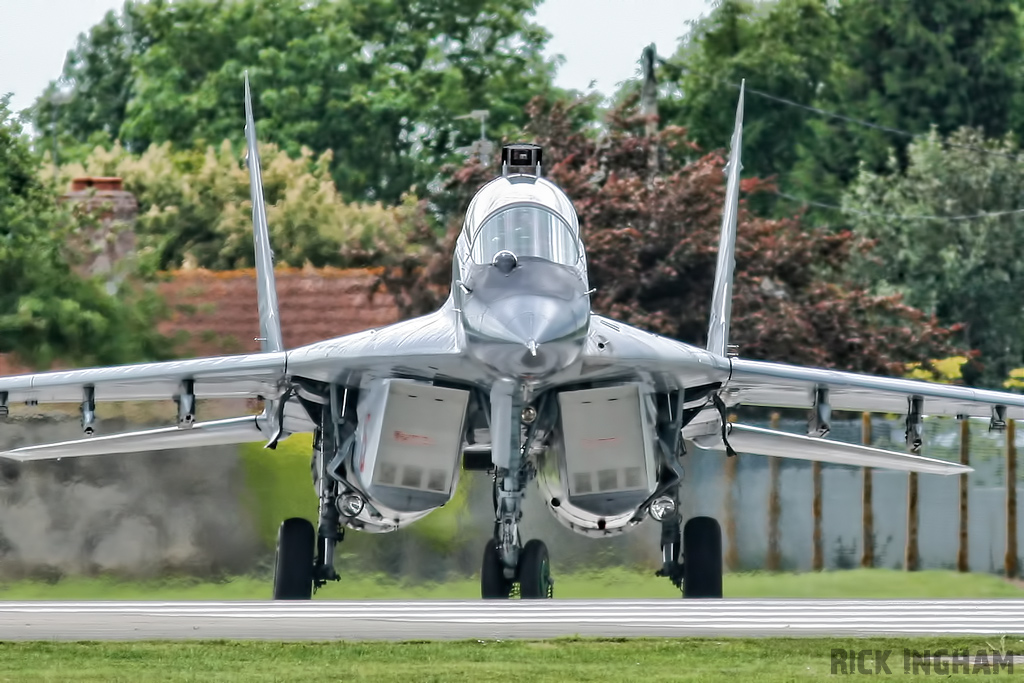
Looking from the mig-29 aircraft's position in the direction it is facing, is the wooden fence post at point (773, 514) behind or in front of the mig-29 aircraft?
behind

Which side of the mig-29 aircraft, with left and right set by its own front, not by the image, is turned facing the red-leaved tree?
back

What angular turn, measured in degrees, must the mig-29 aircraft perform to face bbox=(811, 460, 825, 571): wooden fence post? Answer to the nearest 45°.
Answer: approximately 135° to its left

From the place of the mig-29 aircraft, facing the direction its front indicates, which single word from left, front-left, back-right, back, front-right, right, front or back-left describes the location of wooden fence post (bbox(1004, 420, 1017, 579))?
back-left

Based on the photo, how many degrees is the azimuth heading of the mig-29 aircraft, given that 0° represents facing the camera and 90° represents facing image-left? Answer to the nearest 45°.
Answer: approximately 0°

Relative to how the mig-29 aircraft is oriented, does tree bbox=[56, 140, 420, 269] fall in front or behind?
behind

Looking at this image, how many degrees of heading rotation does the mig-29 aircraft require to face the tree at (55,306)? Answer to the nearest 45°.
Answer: approximately 135° to its right

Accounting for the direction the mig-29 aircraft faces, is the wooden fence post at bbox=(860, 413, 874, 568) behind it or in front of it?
behind
